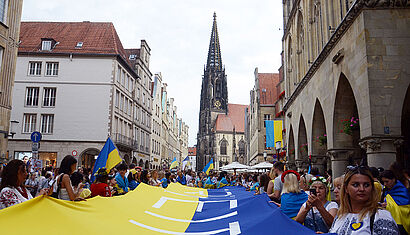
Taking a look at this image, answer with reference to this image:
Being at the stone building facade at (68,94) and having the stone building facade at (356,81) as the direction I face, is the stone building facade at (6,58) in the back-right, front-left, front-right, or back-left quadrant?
front-right

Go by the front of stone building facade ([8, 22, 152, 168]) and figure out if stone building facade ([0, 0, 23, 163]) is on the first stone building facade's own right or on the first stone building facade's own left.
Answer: on the first stone building facade's own right

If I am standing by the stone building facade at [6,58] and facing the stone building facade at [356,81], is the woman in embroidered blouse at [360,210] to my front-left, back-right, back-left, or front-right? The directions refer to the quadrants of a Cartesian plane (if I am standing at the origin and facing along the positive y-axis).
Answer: front-right

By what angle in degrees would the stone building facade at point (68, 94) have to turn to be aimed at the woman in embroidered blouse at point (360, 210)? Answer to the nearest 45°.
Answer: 0° — it already faces them

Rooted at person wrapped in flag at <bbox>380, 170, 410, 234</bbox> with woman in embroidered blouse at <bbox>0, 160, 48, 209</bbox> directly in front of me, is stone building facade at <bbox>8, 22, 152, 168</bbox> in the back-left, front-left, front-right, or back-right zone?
front-right

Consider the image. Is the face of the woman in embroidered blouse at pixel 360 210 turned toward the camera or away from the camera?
toward the camera

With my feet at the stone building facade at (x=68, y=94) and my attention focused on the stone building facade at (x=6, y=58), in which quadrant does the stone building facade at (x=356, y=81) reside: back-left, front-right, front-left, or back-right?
front-left

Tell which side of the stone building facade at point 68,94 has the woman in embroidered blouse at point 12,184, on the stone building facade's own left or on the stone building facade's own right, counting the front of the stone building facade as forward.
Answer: on the stone building facade's own right
